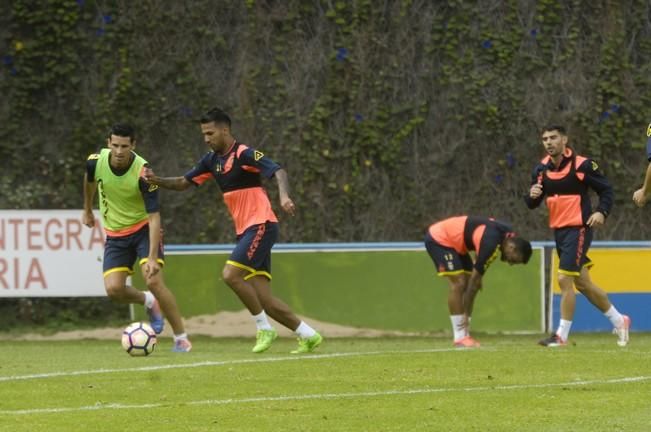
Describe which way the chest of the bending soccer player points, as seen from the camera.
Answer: to the viewer's right

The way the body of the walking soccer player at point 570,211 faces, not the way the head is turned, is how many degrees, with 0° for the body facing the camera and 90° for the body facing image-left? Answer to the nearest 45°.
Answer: approximately 45°

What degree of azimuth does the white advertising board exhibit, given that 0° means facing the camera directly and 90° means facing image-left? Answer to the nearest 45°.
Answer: approximately 0°

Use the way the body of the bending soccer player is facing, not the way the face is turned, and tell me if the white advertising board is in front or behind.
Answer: behind

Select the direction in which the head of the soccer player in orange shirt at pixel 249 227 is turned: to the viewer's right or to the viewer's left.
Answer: to the viewer's left

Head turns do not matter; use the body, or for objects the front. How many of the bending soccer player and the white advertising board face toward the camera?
1
